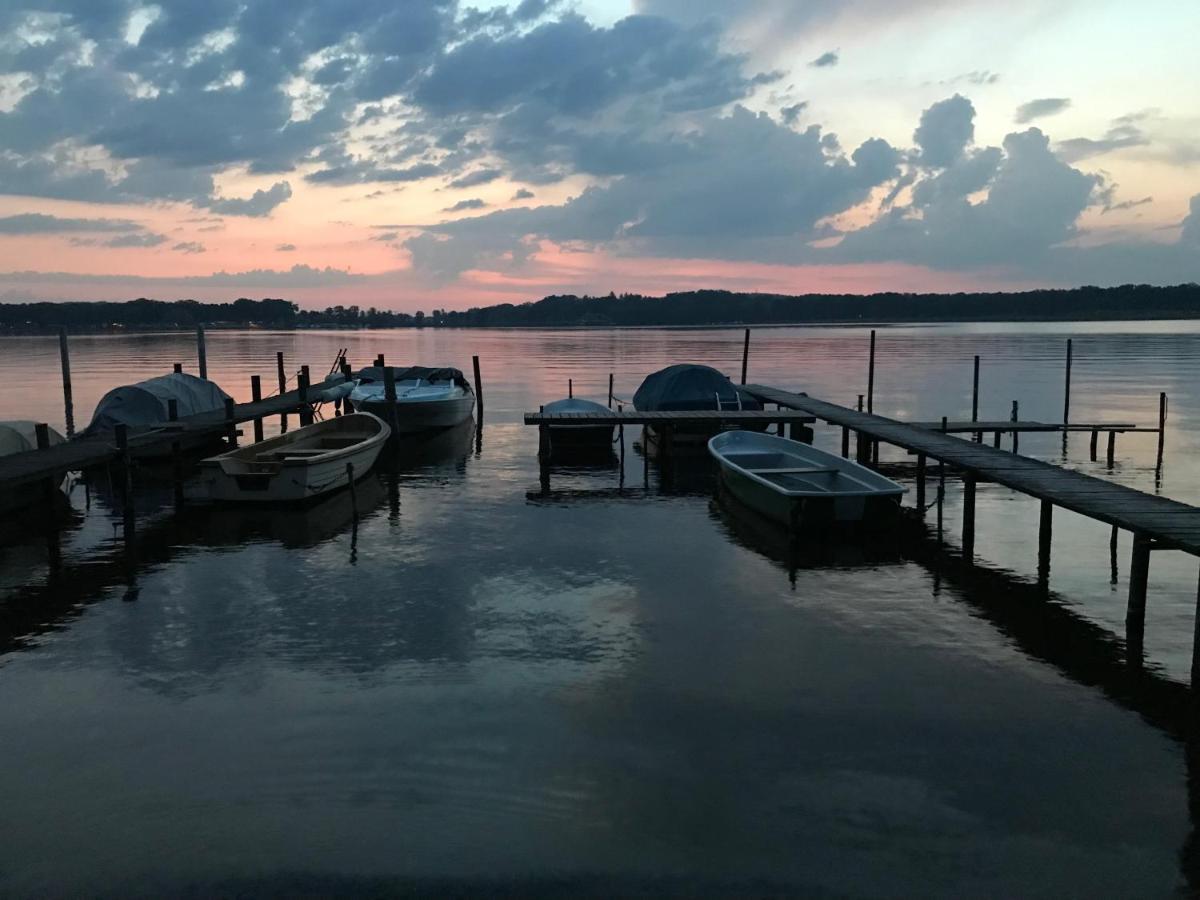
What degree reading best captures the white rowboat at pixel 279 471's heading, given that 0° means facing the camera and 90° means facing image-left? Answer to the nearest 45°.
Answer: approximately 225°

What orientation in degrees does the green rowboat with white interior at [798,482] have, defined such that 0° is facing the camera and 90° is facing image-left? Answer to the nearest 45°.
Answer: approximately 135°

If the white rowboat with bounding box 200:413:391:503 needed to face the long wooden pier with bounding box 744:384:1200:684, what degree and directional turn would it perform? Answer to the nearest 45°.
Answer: approximately 90° to its right

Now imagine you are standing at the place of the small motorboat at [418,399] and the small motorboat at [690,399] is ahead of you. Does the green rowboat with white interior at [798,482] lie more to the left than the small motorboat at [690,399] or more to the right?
right

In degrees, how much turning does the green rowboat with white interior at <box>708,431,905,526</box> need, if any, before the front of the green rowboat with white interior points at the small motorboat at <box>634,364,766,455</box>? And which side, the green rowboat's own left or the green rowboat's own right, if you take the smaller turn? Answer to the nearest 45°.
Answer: approximately 45° to the green rowboat's own right

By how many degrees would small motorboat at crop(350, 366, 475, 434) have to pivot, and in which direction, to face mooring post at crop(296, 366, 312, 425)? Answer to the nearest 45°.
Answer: approximately 45° to its right
